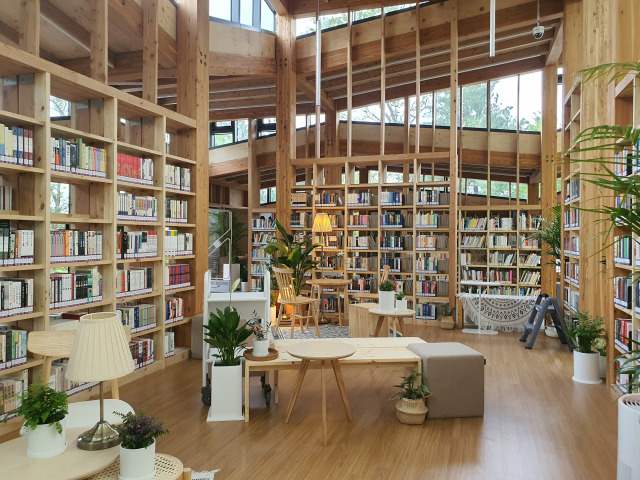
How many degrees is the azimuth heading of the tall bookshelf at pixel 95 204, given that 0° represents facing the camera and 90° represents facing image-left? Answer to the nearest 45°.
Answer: approximately 315°

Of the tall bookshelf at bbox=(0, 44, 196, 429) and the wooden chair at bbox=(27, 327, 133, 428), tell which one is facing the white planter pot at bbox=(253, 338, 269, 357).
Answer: the tall bookshelf

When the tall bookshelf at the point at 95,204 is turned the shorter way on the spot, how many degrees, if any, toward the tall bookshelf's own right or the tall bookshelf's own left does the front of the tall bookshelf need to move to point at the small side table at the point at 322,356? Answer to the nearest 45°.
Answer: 0° — it already faces it

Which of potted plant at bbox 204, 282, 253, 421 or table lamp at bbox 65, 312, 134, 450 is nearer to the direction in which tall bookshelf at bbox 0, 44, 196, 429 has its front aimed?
the potted plant

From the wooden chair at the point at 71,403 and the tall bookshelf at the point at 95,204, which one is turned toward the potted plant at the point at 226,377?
the tall bookshelf

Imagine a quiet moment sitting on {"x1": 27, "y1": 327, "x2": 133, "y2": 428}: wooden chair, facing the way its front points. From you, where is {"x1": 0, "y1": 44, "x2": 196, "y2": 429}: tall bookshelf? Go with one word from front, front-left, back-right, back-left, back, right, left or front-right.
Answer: back

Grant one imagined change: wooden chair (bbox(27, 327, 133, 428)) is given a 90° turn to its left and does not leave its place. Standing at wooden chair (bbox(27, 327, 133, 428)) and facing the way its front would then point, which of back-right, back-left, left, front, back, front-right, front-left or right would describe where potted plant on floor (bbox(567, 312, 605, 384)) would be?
front

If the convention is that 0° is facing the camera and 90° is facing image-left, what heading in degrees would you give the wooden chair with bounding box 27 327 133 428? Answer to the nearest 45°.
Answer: approximately 0°

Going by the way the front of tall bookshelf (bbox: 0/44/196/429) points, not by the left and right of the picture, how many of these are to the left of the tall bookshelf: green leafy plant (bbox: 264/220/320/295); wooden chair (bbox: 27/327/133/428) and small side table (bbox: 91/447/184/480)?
1
